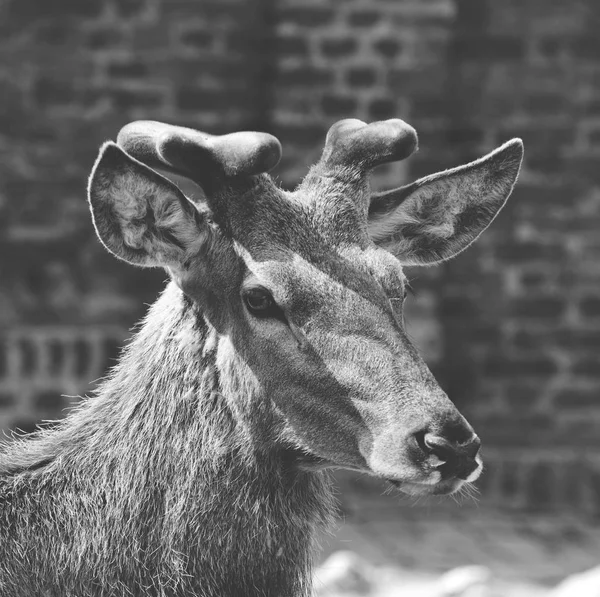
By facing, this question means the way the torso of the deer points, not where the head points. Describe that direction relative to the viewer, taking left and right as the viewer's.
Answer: facing the viewer and to the right of the viewer
